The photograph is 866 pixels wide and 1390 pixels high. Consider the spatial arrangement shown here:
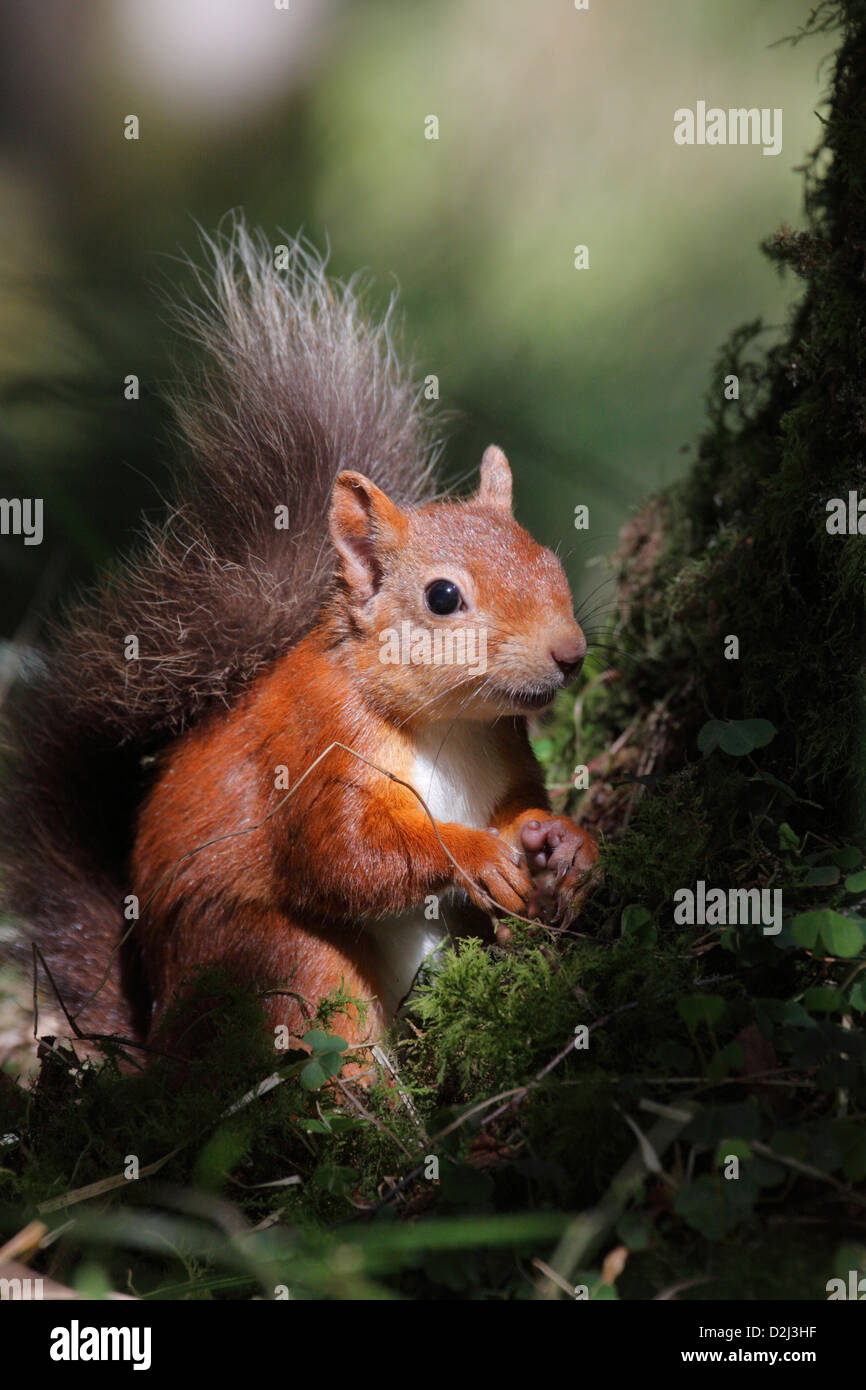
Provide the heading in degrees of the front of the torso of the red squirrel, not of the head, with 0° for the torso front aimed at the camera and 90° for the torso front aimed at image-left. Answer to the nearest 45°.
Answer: approximately 315°
